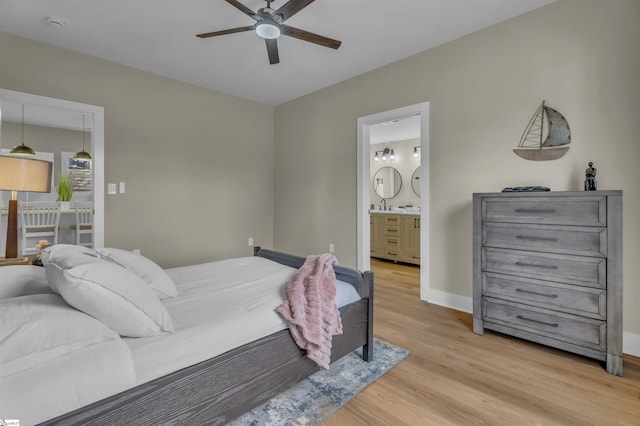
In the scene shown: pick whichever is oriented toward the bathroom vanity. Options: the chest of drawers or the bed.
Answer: the bed

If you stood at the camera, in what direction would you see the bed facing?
facing away from the viewer and to the right of the viewer

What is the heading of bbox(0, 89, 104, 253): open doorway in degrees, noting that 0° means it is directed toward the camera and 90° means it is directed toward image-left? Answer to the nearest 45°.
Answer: approximately 315°

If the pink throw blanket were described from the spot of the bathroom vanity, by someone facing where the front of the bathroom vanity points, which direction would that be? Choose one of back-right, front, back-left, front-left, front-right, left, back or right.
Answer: front-left

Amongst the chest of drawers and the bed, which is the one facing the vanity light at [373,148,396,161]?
the bed

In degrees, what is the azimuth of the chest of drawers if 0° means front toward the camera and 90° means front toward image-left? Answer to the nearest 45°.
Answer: approximately 45°

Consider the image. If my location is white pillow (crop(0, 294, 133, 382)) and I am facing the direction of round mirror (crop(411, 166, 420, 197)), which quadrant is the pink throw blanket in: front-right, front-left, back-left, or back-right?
front-right

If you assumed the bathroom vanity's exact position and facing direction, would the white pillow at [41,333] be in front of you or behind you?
in front

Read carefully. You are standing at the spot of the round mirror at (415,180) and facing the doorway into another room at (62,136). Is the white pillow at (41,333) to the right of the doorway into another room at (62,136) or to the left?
left

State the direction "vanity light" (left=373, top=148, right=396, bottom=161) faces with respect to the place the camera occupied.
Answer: facing the viewer and to the left of the viewer

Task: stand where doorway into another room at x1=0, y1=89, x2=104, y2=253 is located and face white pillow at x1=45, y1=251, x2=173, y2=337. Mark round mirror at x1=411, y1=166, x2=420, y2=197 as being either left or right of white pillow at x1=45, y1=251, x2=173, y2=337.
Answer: left

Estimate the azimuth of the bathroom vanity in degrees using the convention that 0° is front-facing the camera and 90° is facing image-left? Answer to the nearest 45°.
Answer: approximately 45°
